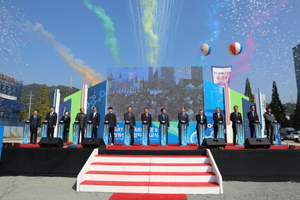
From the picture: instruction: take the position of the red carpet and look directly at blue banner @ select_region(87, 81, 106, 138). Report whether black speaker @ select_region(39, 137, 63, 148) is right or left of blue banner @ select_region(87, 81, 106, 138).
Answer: left

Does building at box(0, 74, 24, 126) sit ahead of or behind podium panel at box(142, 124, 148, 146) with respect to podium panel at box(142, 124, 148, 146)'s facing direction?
behind

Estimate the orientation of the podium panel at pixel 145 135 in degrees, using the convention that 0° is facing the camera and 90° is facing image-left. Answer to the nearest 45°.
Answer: approximately 0°

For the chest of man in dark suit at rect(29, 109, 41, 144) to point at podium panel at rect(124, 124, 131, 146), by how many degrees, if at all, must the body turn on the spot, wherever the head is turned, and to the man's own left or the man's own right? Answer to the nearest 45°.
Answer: approximately 45° to the man's own left

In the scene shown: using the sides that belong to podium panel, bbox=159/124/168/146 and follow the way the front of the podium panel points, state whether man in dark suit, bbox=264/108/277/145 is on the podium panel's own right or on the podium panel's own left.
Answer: on the podium panel's own left

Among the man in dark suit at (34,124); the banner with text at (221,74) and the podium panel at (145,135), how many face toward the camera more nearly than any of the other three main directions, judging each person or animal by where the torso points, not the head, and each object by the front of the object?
3

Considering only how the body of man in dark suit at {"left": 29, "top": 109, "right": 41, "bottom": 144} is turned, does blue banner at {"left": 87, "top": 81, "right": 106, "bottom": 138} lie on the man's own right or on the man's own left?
on the man's own left

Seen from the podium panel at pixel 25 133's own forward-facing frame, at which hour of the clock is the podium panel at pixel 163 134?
the podium panel at pixel 163 134 is roughly at 10 o'clock from the podium panel at pixel 25 133.

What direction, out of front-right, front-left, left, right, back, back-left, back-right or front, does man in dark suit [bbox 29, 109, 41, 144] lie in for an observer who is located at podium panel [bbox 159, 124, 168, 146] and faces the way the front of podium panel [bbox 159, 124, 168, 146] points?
right

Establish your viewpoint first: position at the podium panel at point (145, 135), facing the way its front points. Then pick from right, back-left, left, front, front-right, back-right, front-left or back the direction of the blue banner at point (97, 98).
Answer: back-right
